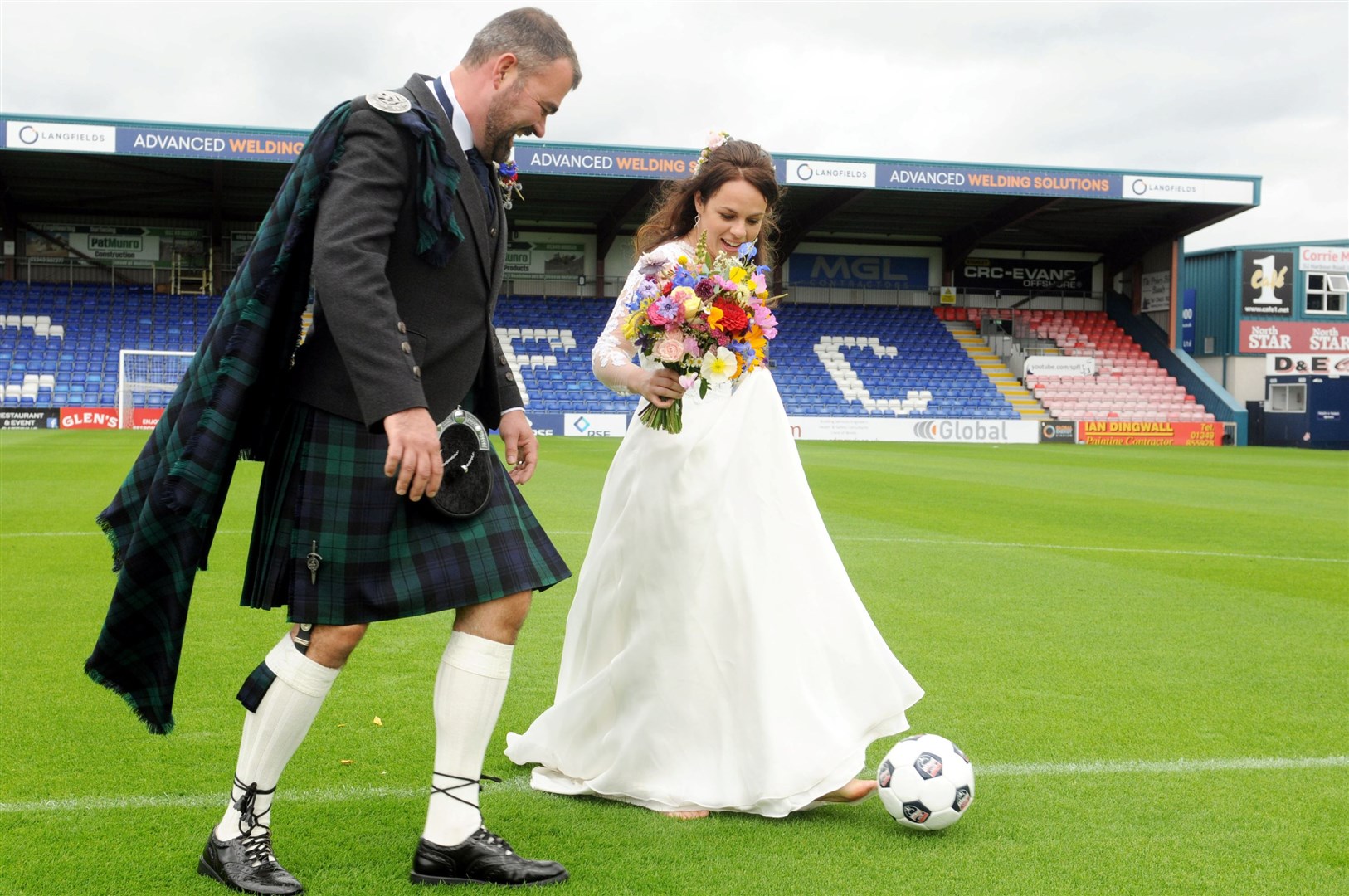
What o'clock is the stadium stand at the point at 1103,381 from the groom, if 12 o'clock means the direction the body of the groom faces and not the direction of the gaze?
The stadium stand is roughly at 10 o'clock from the groom.

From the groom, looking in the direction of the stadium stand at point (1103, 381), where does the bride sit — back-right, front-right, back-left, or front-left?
front-right

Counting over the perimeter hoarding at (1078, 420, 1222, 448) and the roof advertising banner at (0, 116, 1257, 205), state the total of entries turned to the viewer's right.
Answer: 0

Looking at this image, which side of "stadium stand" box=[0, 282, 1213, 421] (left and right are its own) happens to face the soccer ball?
front

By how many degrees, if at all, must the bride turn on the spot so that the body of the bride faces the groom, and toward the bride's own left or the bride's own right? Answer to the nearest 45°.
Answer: approximately 90° to the bride's own right

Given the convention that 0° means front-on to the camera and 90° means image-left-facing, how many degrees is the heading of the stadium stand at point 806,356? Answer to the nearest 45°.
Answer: approximately 0°

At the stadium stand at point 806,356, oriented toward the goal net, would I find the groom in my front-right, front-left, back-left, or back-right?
front-left

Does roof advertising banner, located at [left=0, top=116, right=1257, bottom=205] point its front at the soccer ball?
yes

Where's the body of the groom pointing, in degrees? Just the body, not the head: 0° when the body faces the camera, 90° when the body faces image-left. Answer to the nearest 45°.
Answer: approximately 270°

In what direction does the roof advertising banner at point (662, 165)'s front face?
toward the camera

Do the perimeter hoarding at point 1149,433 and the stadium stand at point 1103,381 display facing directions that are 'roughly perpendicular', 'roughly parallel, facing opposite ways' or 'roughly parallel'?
roughly parallel

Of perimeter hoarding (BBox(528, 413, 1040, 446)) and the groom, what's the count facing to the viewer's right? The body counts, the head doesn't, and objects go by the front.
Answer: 1

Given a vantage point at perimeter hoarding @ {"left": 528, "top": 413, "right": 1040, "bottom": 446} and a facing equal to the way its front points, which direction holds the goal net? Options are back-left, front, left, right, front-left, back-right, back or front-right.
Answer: right

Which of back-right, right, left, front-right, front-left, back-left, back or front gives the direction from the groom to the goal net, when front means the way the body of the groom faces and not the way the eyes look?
left

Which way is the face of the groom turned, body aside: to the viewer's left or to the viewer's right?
to the viewer's right

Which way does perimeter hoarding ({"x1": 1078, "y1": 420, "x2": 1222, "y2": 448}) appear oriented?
toward the camera
